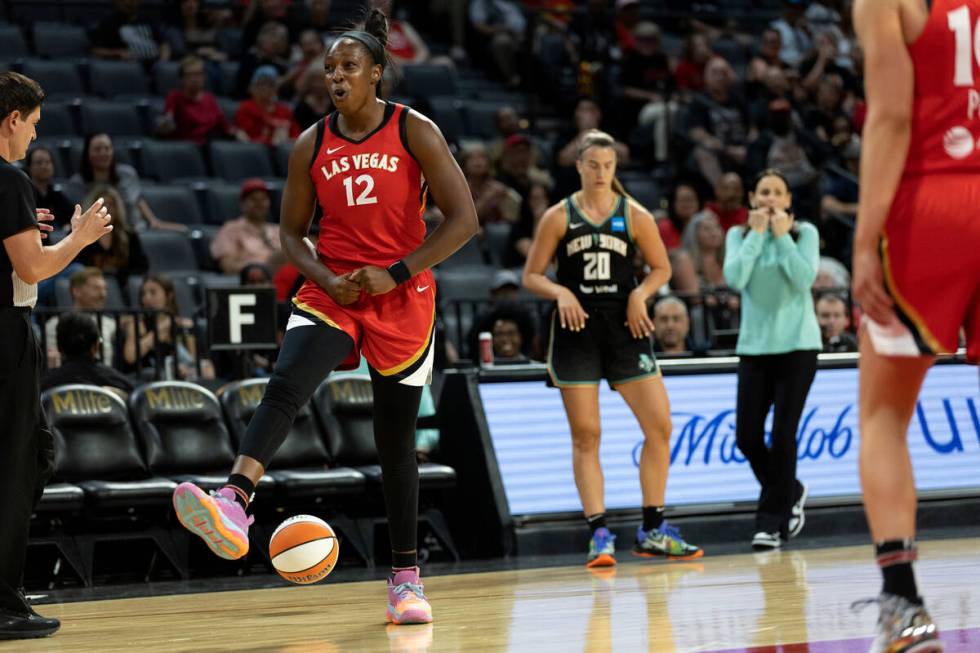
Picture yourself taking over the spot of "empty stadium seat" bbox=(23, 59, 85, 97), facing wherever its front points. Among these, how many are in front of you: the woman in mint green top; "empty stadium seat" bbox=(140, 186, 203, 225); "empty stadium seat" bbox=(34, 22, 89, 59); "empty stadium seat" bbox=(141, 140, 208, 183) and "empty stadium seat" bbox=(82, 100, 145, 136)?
4

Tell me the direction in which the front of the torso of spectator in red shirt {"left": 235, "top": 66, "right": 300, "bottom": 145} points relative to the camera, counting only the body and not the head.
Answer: toward the camera

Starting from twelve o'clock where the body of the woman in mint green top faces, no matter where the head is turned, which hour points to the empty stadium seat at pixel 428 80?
The empty stadium seat is roughly at 5 o'clock from the woman in mint green top.

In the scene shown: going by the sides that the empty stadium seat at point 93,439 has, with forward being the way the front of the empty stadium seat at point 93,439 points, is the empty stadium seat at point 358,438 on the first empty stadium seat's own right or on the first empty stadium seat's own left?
on the first empty stadium seat's own left

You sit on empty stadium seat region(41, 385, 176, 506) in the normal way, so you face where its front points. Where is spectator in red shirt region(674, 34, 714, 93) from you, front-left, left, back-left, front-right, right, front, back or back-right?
left

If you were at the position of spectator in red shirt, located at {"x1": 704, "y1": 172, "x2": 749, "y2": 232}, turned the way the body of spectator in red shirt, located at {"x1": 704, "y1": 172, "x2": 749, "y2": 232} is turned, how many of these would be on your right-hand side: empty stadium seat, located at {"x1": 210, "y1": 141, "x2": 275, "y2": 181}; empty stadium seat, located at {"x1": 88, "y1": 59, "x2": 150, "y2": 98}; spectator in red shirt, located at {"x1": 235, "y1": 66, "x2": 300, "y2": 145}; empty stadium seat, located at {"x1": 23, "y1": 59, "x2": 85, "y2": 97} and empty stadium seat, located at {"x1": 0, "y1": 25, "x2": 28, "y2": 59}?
5

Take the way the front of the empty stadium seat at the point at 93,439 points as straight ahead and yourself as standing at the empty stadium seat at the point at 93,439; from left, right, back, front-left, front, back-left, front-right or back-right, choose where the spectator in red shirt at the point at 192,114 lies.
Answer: back-left

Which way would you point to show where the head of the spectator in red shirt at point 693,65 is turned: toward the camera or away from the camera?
toward the camera

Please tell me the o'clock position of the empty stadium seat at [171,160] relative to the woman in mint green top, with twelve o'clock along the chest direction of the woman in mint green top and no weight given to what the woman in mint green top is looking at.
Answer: The empty stadium seat is roughly at 4 o'clock from the woman in mint green top.

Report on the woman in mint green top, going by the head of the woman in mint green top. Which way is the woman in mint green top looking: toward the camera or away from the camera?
toward the camera

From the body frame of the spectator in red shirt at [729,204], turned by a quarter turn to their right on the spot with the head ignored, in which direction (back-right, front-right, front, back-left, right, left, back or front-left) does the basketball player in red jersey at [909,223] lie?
left

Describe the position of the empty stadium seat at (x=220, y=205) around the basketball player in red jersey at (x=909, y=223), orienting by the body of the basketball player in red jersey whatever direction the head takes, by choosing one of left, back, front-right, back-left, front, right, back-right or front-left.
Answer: front-left

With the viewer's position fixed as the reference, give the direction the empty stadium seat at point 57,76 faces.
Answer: facing the viewer and to the right of the viewer

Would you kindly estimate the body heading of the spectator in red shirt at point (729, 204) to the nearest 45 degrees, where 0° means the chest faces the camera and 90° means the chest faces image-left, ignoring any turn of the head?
approximately 0°

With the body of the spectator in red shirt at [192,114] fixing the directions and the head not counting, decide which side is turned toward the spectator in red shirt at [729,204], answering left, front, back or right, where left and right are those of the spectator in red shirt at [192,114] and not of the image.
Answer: left

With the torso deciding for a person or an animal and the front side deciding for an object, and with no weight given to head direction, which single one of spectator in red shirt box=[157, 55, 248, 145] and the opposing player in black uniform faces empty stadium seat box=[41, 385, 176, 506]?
the spectator in red shirt

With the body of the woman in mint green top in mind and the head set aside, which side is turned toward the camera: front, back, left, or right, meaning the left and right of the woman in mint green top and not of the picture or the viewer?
front

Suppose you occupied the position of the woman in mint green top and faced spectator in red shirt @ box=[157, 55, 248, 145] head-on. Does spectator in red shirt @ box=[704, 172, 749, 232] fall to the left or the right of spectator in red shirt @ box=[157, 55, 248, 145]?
right

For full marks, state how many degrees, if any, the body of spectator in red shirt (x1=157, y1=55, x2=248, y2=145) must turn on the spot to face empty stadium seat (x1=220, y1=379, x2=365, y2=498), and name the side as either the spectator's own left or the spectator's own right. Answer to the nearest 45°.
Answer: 0° — they already face it
